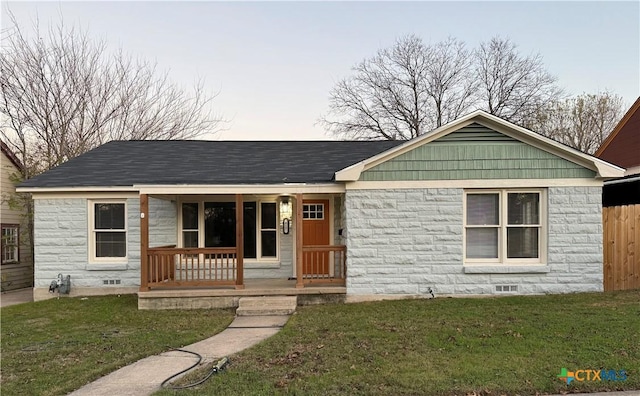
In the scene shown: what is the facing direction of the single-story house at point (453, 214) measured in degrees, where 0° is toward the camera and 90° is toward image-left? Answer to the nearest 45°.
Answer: approximately 0°

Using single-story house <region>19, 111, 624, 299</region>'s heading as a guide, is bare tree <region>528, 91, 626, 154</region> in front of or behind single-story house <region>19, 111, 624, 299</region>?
behind

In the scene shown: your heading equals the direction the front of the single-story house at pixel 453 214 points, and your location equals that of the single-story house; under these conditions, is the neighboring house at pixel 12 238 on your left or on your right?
on your right
